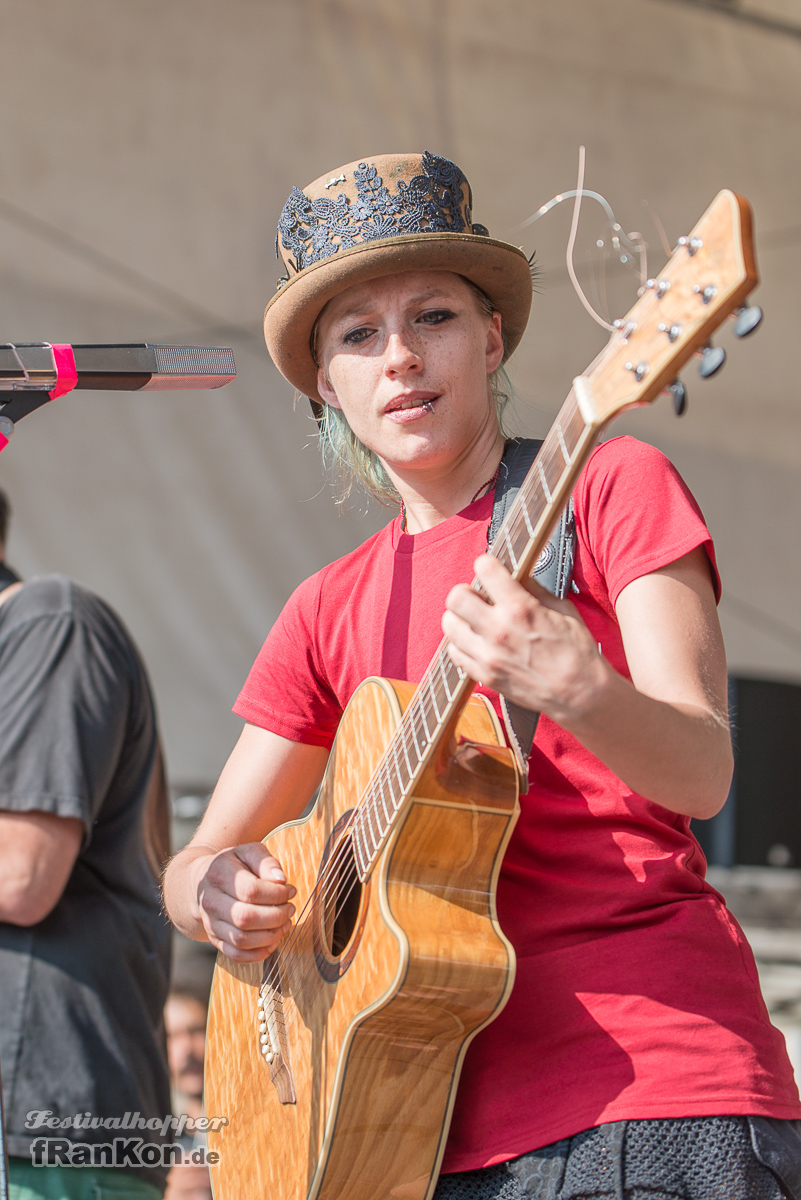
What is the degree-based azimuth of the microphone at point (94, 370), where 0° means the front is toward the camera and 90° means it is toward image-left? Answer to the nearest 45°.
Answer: approximately 270°

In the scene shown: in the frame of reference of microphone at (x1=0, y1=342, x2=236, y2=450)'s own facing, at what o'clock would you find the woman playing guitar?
The woman playing guitar is roughly at 1 o'clock from the microphone.
